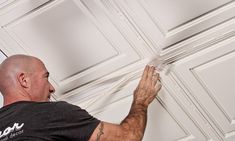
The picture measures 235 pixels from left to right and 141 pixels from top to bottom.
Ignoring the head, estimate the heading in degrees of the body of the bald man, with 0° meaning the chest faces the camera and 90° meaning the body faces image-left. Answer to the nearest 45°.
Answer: approximately 225°
